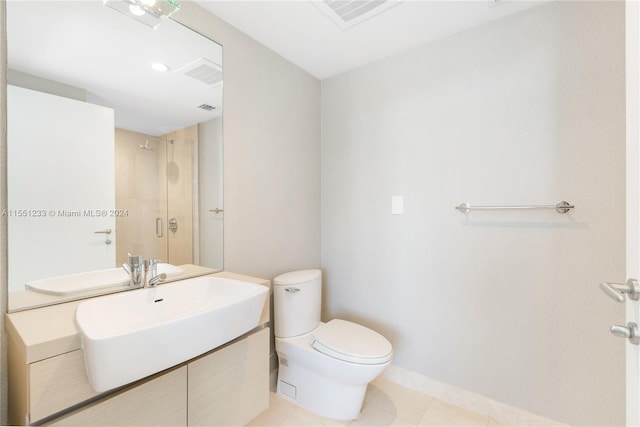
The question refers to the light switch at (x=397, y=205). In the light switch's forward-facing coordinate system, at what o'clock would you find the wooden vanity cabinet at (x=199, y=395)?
The wooden vanity cabinet is roughly at 1 o'clock from the light switch.

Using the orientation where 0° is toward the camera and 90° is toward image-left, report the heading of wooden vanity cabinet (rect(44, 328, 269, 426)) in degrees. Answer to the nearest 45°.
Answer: approximately 315°

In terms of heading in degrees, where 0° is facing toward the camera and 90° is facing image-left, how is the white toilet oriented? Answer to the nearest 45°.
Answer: approximately 315°

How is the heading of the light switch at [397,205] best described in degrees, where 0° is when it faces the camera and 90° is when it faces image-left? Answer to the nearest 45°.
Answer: approximately 0°
